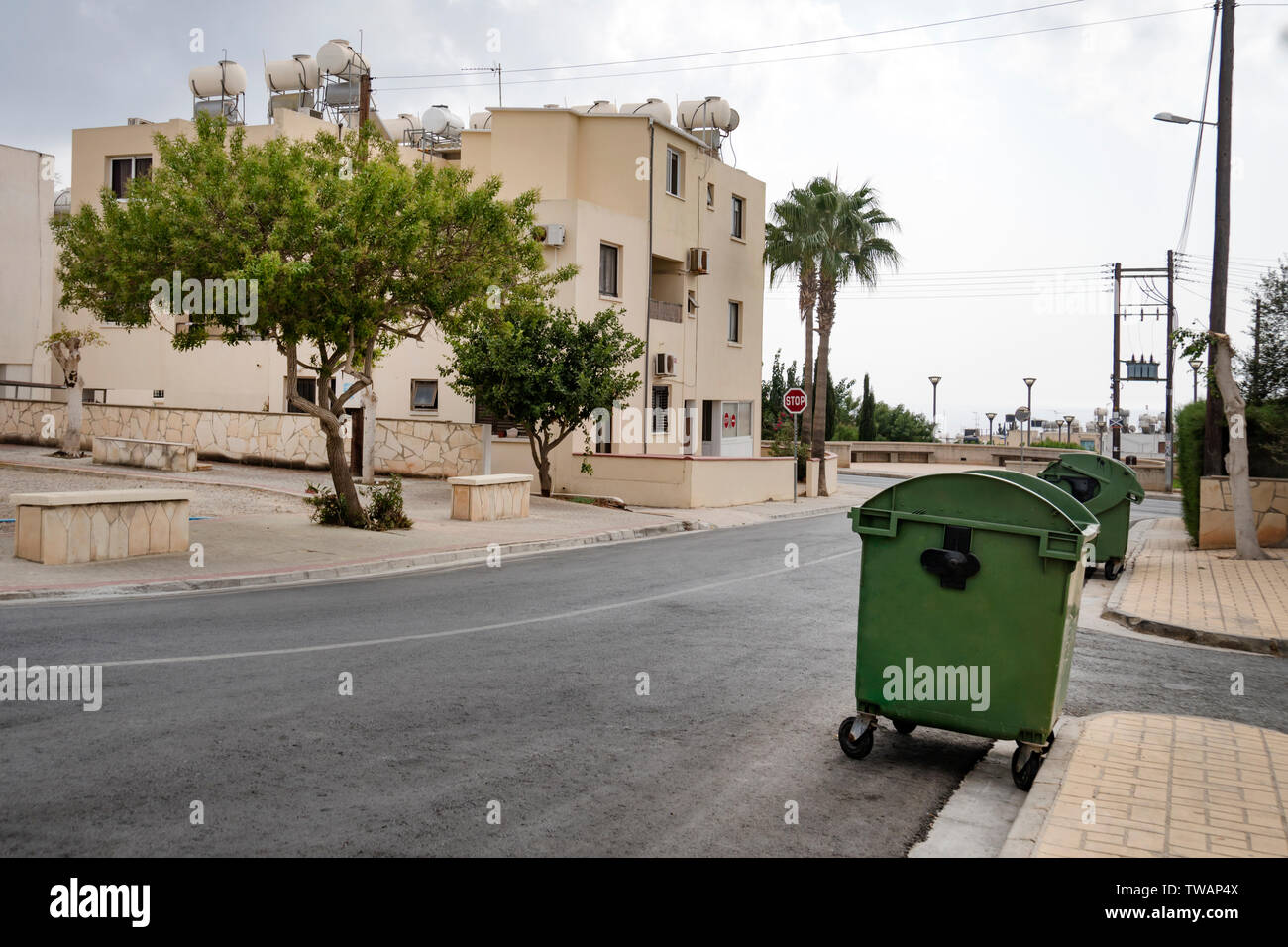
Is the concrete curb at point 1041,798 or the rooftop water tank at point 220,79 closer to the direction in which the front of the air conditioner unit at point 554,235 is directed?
the concrete curb

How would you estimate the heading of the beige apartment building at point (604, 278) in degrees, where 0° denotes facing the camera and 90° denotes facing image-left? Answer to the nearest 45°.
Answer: approximately 315°

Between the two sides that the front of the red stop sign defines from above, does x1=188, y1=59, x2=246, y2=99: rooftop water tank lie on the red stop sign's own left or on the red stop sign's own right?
on the red stop sign's own right

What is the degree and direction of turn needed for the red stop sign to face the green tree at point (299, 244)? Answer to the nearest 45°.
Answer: approximately 45° to its right

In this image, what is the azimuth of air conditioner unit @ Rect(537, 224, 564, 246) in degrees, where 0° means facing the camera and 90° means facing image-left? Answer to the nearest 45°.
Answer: approximately 45°

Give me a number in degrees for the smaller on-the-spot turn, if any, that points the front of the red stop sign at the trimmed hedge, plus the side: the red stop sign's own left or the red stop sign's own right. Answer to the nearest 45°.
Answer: approximately 45° to the red stop sign's own left

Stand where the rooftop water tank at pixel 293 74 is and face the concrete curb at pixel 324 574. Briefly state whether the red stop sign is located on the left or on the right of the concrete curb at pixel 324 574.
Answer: left
